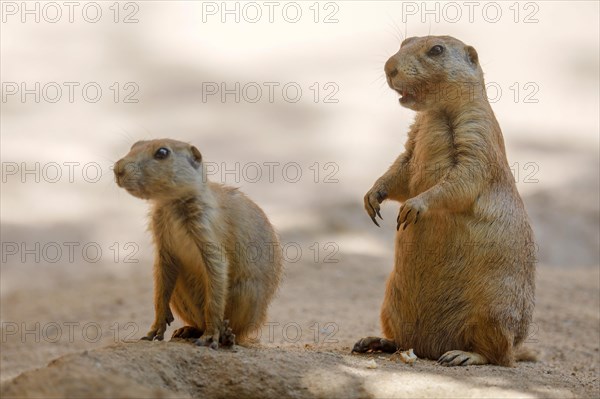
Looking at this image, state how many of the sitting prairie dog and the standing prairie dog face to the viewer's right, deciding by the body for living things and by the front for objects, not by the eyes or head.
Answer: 0

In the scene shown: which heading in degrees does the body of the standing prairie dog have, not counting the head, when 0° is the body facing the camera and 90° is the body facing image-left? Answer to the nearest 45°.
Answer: approximately 45°

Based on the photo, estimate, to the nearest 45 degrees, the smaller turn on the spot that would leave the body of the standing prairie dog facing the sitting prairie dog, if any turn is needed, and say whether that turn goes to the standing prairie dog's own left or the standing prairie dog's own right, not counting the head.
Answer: approximately 45° to the standing prairie dog's own right

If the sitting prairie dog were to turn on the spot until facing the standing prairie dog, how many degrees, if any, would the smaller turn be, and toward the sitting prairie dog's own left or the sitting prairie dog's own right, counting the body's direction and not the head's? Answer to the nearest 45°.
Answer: approximately 135° to the sitting prairie dog's own left

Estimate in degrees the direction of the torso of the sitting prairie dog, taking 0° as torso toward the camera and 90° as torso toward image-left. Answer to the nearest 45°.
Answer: approximately 45°
